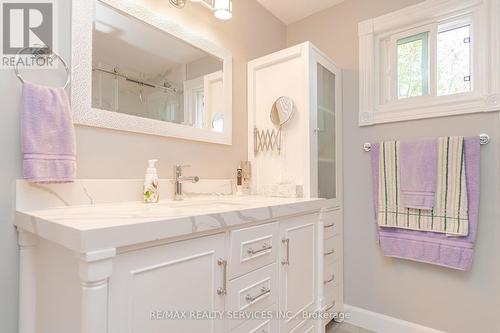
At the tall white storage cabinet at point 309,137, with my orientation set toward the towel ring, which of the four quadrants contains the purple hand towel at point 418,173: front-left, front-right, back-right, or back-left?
back-left

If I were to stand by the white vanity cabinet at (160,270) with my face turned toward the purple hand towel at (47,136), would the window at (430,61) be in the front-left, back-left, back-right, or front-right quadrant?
back-right

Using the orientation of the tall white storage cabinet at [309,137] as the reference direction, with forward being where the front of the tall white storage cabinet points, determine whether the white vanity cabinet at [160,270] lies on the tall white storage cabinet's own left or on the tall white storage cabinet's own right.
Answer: on the tall white storage cabinet's own right

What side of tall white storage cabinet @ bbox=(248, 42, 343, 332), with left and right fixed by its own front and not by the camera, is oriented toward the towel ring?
right

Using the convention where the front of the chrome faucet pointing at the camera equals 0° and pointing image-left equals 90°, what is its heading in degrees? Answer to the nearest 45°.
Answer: approximately 315°

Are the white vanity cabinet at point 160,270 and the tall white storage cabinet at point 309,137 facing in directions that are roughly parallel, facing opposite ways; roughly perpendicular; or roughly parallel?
roughly parallel

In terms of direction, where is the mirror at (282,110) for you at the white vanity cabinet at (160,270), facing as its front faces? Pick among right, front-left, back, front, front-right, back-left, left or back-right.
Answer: left

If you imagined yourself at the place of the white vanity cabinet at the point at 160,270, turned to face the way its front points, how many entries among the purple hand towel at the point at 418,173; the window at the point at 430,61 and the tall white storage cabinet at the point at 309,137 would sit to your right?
0

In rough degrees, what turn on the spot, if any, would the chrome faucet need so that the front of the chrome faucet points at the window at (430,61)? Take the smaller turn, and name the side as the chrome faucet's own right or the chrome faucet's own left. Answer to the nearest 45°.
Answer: approximately 45° to the chrome faucet's own left

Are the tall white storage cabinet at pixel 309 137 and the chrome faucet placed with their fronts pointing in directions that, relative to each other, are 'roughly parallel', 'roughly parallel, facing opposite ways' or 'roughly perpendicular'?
roughly parallel

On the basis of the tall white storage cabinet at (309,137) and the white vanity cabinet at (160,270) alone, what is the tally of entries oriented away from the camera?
0

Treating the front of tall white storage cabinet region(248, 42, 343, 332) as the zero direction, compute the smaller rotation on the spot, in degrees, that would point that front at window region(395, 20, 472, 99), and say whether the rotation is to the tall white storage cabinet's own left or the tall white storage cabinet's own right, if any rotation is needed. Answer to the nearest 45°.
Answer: approximately 45° to the tall white storage cabinet's own left

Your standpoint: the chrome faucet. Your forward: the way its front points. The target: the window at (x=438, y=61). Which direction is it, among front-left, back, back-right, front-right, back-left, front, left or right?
front-left

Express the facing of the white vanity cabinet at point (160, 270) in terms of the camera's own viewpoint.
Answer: facing the viewer and to the right of the viewer

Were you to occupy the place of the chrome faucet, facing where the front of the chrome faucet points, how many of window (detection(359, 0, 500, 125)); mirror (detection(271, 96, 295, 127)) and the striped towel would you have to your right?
0

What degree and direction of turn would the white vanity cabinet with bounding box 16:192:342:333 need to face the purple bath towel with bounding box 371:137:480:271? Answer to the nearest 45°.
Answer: approximately 45° to its left

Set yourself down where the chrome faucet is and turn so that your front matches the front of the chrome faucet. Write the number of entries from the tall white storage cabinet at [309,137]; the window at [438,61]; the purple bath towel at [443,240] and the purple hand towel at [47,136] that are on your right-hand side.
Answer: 1

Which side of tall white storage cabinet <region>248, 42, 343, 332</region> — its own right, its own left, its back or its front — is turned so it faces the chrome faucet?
right

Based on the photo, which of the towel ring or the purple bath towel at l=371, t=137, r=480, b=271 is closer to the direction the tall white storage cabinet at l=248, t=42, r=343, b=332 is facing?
the purple bath towel
